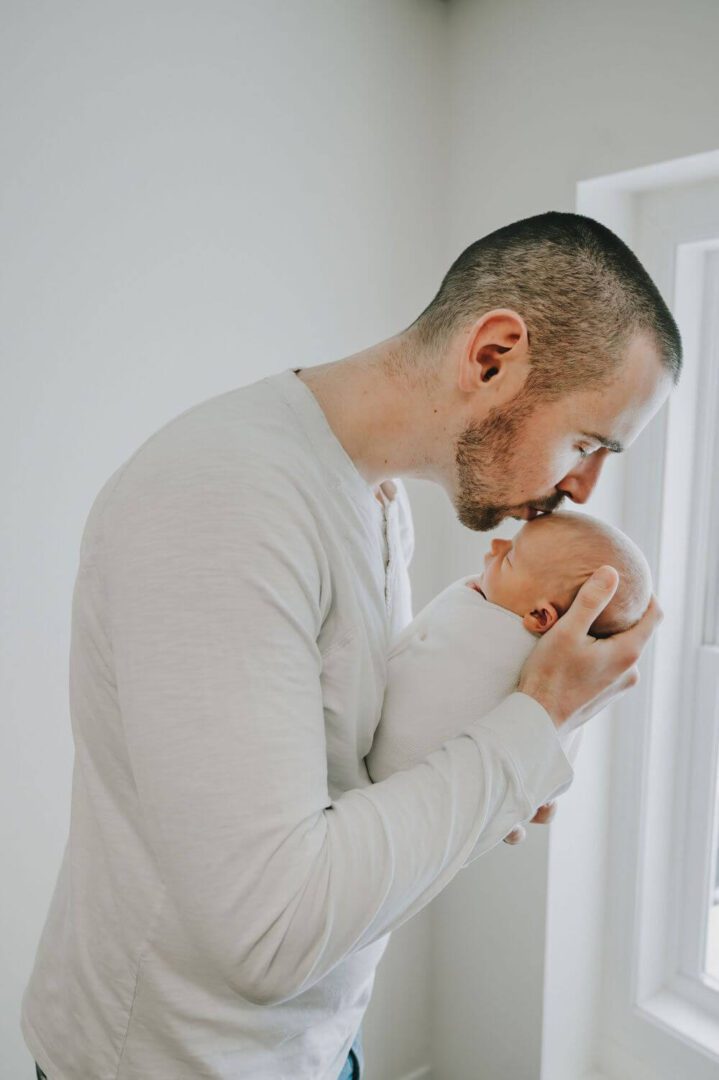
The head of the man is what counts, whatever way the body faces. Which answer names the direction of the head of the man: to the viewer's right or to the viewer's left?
to the viewer's right

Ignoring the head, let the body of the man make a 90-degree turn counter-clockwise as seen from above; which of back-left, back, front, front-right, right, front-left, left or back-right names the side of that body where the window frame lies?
front-right

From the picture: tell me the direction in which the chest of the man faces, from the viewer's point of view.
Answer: to the viewer's right
